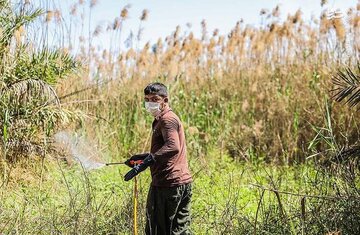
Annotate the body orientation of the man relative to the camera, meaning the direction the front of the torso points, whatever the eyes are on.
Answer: to the viewer's left
